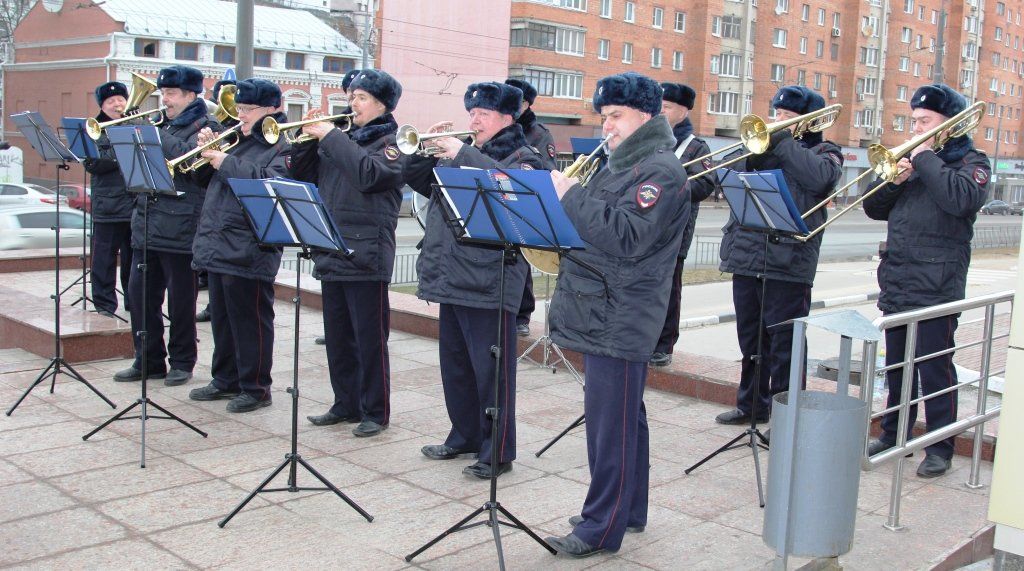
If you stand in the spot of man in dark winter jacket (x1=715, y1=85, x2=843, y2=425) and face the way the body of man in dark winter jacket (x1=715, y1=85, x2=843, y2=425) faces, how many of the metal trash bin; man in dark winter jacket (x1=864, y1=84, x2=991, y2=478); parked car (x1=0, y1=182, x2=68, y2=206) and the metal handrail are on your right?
1

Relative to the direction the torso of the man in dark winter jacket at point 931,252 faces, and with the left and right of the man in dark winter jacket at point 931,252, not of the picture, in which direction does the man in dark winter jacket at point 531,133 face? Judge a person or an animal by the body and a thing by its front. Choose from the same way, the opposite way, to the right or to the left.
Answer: the same way

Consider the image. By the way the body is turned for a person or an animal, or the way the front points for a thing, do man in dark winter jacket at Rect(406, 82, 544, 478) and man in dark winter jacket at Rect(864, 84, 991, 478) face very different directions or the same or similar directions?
same or similar directions

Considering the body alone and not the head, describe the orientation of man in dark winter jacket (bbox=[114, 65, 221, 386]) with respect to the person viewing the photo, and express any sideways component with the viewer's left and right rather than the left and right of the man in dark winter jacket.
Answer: facing the viewer and to the left of the viewer

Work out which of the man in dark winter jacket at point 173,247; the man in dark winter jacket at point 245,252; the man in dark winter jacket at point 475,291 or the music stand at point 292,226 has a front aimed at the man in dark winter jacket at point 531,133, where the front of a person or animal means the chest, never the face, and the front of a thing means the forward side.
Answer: the music stand

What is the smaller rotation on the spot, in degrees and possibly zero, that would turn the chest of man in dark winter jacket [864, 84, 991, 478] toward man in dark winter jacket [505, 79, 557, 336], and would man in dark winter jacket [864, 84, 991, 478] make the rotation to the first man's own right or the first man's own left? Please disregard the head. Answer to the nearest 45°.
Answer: approximately 45° to the first man's own right

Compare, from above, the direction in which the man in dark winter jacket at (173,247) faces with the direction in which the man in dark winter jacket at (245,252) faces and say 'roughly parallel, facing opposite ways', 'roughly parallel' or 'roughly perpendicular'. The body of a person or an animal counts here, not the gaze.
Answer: roughly parallel

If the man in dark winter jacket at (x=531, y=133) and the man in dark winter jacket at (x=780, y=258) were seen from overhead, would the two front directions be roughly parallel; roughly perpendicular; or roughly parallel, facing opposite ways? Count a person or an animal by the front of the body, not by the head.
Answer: roughly parallel

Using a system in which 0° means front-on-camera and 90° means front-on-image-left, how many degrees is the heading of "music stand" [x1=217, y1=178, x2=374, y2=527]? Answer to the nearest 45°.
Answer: approximately 225°

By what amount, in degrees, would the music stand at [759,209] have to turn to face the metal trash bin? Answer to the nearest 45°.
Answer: approximately 135° to its right

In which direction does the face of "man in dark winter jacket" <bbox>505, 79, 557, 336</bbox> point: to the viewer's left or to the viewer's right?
to the viewer's left

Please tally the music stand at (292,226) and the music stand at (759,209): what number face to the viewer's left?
0

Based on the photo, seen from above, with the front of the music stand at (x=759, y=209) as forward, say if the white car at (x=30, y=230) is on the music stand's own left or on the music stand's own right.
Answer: on the music stand's own left

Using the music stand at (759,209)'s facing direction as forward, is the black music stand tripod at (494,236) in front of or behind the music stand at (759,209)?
behind

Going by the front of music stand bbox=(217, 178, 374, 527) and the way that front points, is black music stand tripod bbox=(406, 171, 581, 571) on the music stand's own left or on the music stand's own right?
on the music stand's own right

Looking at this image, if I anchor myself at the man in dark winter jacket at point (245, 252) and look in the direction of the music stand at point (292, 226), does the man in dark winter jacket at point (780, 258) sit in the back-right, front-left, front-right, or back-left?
front-left

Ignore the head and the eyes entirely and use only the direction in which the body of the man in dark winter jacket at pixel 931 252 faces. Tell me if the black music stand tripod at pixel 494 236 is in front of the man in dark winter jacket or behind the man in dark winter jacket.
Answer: in front

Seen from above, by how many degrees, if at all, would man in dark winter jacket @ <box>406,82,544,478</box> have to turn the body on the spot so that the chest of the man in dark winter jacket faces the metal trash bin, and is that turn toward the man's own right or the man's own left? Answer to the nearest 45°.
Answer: approximately 90° to the man's own left
